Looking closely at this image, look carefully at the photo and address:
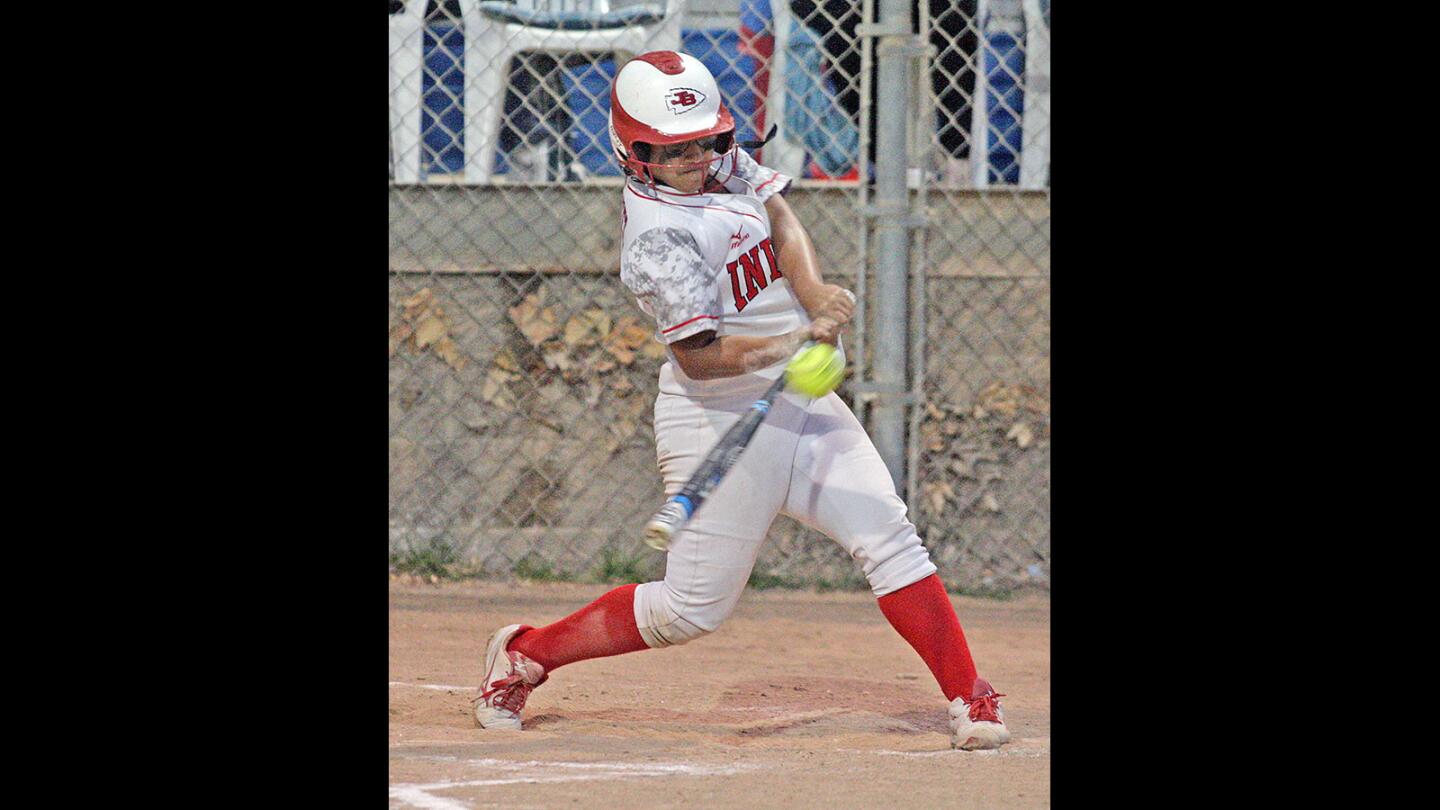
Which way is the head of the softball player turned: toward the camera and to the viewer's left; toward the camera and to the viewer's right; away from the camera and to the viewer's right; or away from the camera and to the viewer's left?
toward the camera and to the viewer's right

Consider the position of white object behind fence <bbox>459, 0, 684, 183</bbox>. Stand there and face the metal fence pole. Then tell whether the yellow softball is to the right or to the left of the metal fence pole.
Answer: right

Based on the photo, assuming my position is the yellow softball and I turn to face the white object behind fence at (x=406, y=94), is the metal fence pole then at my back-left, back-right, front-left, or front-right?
front-right

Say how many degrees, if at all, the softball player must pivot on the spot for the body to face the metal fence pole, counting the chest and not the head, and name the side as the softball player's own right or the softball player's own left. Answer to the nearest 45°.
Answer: approximately 135° to the softball player's own left

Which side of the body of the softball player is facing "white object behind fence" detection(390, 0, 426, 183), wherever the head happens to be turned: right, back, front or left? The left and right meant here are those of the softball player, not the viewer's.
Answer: back

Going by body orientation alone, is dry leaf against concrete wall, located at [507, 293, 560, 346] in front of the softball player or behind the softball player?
behind

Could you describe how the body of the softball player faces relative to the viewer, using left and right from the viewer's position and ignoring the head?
facing the viewer and to the right of the viewer
